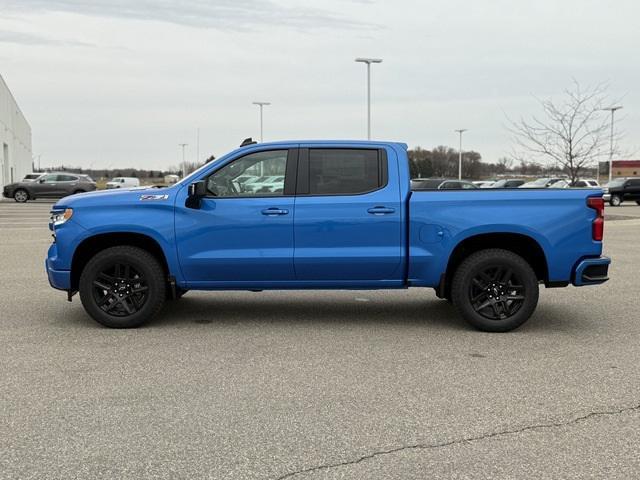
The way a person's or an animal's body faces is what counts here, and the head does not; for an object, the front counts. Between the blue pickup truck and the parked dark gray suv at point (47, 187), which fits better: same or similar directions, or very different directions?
same or similar directions

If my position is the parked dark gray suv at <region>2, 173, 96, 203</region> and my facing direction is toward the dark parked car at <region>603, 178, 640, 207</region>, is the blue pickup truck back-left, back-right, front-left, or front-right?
front-right

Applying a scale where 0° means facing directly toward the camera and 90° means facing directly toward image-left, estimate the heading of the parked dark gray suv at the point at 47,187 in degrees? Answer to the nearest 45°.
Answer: approximately 90°

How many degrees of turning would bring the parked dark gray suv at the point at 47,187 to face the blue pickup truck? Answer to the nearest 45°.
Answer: approximately 90° to its left

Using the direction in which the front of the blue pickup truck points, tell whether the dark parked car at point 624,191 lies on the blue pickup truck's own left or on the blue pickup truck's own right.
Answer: on the blue pickup truck's own right

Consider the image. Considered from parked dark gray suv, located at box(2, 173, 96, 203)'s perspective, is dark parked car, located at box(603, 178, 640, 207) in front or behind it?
behind

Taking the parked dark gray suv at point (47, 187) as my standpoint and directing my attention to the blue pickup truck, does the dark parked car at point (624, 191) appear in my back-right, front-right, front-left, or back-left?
front-left

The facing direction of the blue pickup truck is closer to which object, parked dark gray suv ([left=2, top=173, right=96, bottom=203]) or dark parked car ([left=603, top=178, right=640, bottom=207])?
the parked dark gray suv

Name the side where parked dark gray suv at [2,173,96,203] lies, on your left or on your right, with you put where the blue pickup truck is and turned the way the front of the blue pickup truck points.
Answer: on your right

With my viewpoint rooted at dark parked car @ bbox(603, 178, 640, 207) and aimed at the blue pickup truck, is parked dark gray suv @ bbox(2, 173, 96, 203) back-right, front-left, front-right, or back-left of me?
front-right

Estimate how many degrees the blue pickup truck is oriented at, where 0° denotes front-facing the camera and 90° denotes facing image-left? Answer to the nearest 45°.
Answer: approximately 90°

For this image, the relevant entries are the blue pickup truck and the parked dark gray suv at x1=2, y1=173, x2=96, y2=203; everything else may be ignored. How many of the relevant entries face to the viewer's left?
2
